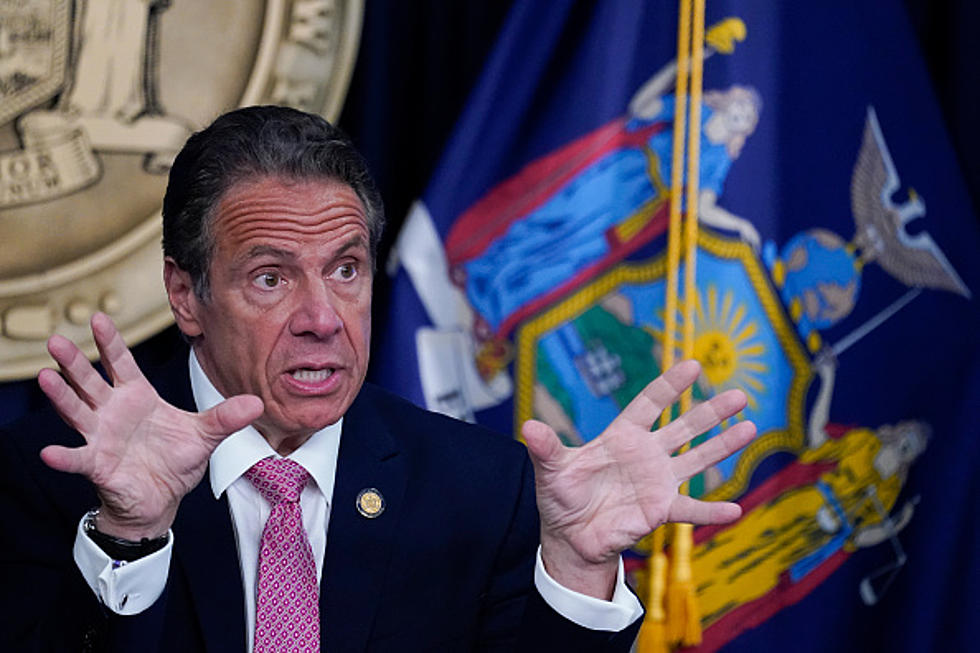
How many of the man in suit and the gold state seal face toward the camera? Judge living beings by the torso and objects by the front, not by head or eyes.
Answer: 2

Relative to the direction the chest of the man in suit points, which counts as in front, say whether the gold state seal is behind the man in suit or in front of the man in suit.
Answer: behind

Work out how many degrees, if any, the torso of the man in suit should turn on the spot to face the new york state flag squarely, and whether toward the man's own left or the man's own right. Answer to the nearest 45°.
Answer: approximately 135° to the man's own left

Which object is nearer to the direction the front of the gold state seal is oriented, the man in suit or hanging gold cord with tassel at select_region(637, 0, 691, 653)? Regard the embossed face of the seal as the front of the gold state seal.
the man in suit

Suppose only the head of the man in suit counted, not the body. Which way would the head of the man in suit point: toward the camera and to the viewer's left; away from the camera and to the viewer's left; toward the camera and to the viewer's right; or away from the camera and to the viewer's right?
toward the camera and to the viewer's right

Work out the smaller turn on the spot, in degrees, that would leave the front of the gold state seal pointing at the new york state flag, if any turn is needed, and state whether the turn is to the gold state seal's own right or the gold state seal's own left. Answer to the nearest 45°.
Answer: approximately 90° to the gold state seal's own left

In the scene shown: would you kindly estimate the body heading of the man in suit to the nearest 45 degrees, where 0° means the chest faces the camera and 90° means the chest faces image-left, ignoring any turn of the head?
approximately 0°

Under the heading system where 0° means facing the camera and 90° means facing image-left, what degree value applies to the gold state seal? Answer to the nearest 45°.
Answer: approximately 0°
